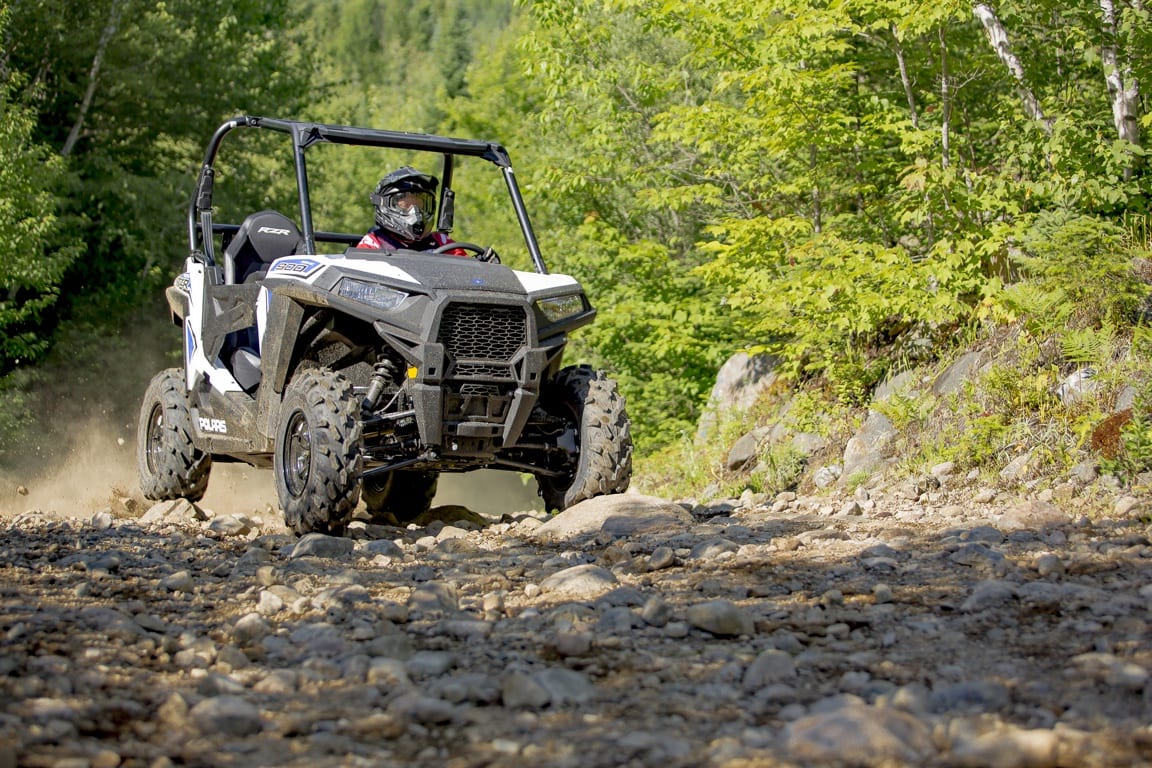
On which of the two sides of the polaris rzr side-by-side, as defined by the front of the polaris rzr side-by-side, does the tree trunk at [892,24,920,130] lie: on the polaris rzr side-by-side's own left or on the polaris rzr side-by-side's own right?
on the polaris rzr side-by-side's own left

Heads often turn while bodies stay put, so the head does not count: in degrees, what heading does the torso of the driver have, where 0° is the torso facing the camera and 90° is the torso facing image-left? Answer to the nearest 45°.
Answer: approximately 315°

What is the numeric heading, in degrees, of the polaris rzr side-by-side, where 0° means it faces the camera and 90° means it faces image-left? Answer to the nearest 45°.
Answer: approximately 315°

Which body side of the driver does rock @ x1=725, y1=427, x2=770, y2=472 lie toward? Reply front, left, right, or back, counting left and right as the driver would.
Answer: left

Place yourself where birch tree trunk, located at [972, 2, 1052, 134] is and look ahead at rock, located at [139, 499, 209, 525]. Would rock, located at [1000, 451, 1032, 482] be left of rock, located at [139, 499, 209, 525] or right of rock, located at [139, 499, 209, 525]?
left

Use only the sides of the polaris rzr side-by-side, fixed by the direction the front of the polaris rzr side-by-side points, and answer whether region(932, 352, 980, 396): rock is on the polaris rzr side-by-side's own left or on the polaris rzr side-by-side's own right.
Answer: on the polaris rzr side-by-side's own left
